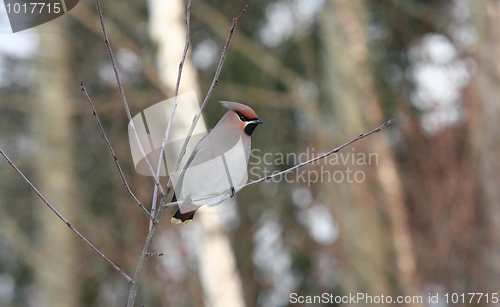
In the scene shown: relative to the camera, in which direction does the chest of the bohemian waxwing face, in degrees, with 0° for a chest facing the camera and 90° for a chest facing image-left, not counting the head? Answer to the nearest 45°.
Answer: approximately 270°

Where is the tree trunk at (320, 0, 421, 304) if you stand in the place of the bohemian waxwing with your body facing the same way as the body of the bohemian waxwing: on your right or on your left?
on your left
